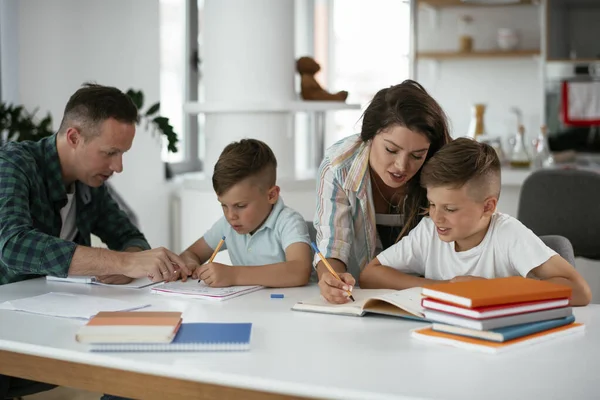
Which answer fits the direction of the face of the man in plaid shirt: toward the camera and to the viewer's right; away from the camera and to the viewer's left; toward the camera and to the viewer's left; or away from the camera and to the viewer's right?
toward the camera and to the viewer's right

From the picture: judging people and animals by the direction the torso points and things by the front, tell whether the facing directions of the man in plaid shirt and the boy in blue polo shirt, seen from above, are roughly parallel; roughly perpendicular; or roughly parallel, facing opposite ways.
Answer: roughly perpendicular

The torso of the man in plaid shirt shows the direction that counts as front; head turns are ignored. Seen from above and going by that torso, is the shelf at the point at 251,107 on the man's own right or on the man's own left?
on the man's own left

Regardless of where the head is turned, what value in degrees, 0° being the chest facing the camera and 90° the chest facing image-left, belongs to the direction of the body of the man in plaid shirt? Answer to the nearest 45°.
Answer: approximately 315°
